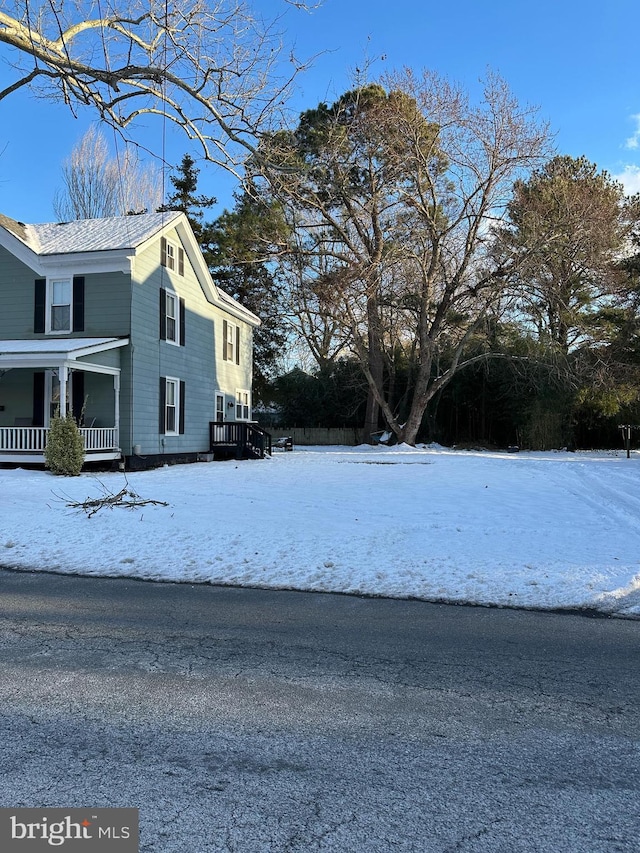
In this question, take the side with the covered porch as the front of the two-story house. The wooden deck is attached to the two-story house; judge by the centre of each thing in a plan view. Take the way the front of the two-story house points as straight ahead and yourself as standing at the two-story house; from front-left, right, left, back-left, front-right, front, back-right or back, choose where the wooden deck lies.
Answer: back

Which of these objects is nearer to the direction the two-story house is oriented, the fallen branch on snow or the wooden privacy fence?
the fallen branch on snow

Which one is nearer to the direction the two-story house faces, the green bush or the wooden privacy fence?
the green bush

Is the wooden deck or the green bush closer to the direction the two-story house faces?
the green bush

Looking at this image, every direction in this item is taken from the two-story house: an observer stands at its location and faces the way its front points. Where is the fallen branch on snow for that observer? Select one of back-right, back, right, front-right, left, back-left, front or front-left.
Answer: front-left

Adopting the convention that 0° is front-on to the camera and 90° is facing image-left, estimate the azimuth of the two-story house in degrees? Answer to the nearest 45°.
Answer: approximately 45°

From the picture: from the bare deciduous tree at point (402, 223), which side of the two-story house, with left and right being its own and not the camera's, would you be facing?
back

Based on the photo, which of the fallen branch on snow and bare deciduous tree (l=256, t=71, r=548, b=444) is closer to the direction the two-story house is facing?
the fallen branch on snow

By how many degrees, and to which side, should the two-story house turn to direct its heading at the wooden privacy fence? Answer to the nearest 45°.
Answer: approximately 180°

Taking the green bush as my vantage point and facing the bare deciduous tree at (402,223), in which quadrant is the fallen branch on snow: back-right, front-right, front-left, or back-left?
back-right
